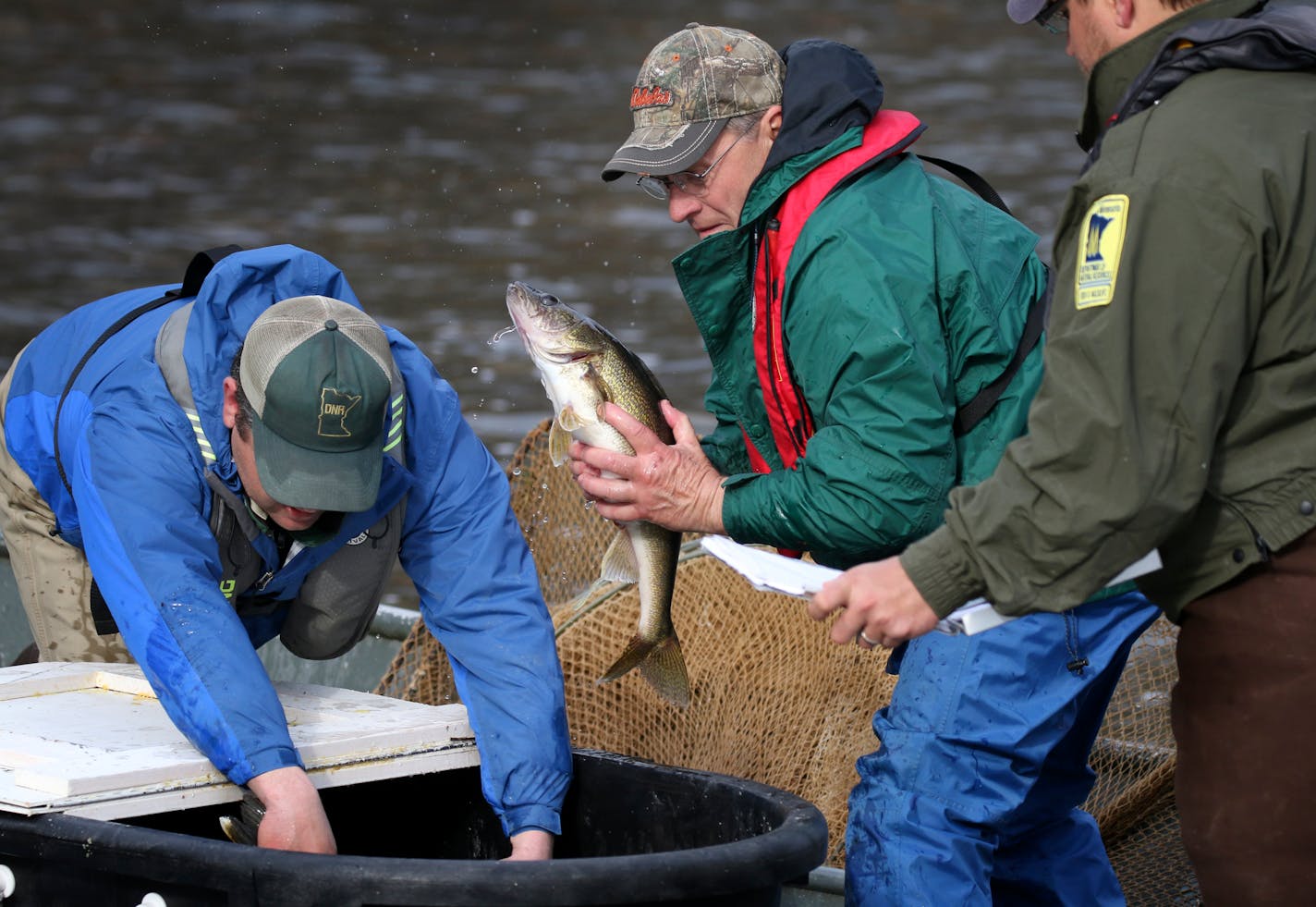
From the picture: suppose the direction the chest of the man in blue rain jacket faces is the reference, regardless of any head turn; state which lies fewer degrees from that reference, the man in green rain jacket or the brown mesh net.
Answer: the man in green rain jacket

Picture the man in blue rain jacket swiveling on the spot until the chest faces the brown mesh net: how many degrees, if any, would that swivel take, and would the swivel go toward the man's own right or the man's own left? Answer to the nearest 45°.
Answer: approximately 90° to the man's own left

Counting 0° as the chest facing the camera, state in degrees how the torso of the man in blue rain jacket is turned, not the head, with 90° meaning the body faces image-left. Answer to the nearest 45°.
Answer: approximately 315°

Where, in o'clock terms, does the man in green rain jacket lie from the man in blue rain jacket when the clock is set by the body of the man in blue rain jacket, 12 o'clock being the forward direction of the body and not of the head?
The man in green rain jacket is roughly at 11 o'clock from the man in blue rain jacket.

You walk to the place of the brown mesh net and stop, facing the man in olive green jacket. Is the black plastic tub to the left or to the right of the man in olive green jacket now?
right

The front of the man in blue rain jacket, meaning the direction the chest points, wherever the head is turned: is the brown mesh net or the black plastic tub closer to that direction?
the black plastic tub

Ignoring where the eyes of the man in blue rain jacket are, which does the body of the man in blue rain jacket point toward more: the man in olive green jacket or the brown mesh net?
the man in olive green jacket
